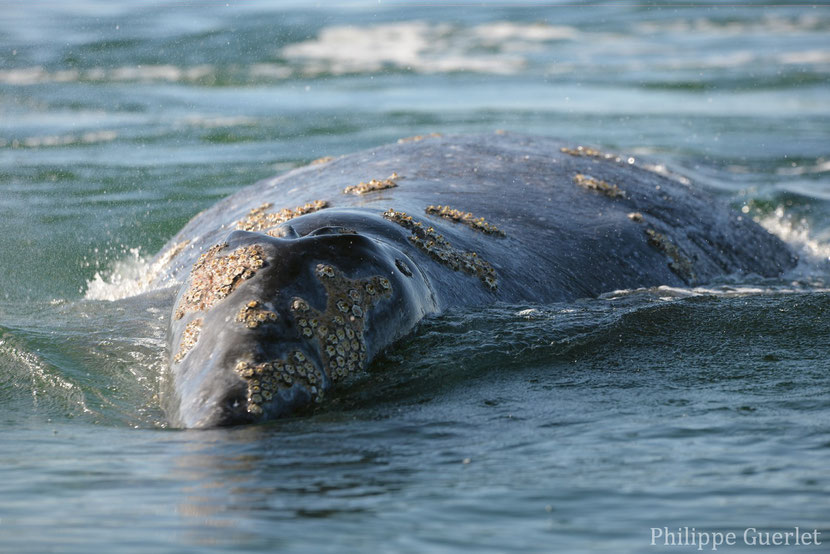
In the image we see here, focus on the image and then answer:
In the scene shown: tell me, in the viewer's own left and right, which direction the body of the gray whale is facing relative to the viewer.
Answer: facing the viewer and to the left of the viewer

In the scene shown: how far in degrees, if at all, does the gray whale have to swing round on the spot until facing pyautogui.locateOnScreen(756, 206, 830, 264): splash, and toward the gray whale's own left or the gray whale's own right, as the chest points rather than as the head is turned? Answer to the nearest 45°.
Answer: approximately 180°

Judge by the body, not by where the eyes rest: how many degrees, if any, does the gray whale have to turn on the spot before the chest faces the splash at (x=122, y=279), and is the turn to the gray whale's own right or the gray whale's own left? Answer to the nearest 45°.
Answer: approximately 90° to the gray whale's own right

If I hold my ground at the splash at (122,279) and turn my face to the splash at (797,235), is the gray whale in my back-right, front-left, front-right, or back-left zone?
front-right

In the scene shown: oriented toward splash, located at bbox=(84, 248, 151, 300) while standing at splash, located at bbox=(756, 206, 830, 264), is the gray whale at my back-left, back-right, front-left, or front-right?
front-left

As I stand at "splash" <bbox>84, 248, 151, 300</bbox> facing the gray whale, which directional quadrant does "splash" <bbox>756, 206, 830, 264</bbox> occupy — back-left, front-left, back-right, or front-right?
front-left
